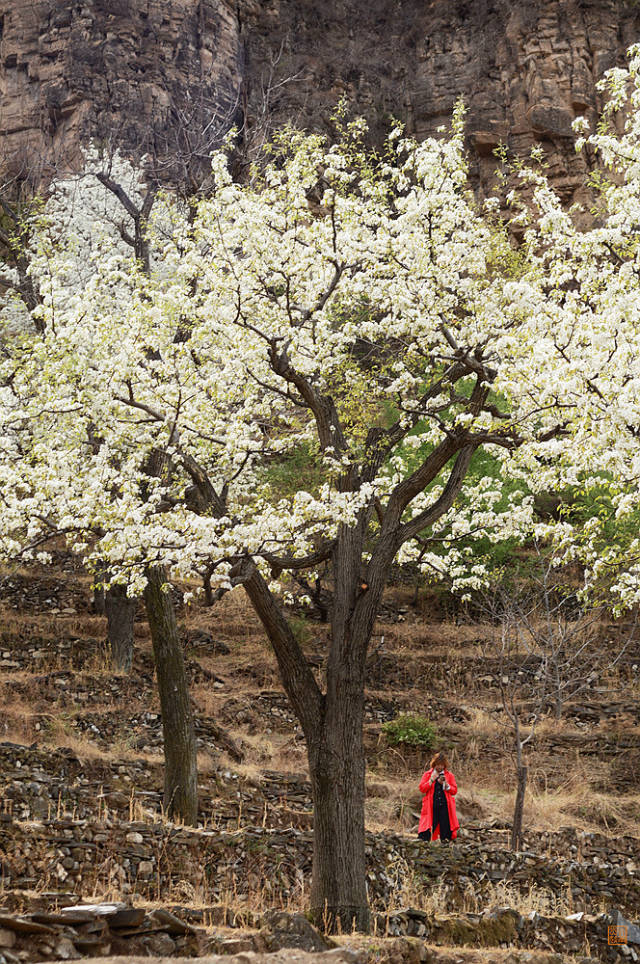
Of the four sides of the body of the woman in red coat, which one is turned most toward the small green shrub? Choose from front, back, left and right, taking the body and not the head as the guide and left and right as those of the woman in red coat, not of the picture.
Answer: back

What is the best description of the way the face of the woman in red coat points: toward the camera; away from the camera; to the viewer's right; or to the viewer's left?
toward the camera

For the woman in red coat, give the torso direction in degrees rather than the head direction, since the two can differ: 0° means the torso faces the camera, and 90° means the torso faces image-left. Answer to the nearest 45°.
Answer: approximately 0°

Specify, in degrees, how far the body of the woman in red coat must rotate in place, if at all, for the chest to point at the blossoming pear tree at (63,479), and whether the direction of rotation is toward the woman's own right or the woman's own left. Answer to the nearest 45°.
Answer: approximately 90° to the woman's own right
